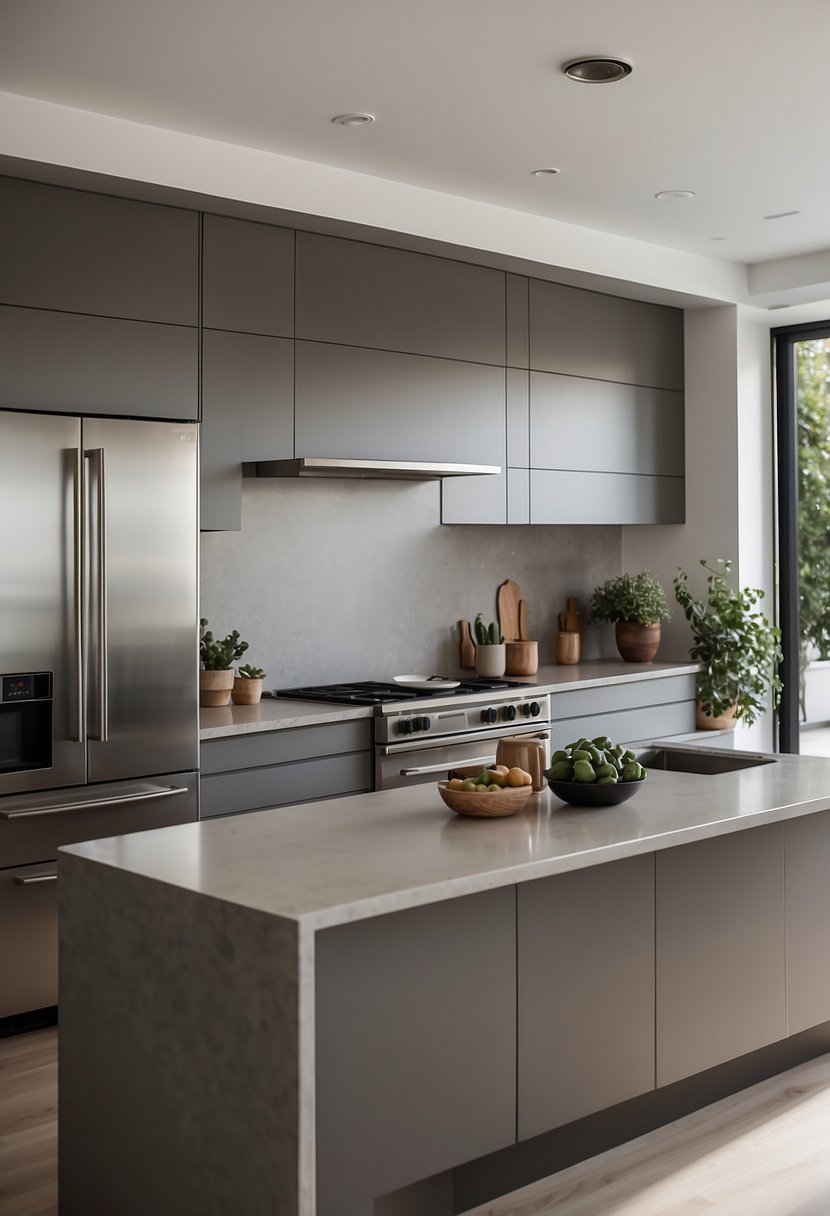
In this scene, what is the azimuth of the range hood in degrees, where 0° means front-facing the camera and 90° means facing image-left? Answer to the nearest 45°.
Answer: approximately 315°

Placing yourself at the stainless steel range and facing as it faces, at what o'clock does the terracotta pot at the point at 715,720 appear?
The terracotta pot is roughly at 9 o'clock from the stainless steel range.

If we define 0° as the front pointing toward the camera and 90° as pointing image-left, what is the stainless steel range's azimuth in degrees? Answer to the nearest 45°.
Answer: approximately 315°

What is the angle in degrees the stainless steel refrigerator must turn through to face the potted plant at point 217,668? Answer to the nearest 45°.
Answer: approximately 90° to its left

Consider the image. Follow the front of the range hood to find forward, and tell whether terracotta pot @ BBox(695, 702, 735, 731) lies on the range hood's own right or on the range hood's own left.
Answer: on the range hood's own left

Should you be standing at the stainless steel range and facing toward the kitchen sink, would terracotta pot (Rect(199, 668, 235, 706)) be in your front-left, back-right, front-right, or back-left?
back-right

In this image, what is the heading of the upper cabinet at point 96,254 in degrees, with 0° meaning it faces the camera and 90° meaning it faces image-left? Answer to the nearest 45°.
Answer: approximately 315°
